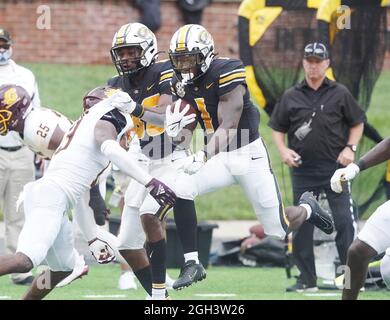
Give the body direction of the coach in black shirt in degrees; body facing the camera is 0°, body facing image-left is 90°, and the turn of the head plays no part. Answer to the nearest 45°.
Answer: approximately 0°
